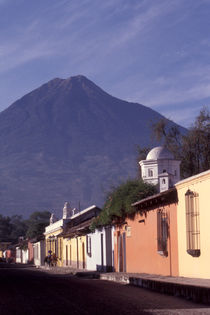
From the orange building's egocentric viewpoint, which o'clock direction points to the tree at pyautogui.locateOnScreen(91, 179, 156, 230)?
The tree is roughly at 4 o'clock from the orange building.

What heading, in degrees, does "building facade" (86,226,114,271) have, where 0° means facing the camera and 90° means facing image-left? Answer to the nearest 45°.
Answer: approximately 45°

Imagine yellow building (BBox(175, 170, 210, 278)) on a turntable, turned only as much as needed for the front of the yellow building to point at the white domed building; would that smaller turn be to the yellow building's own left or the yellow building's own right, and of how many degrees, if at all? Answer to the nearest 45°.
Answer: approximately 135° to the yellow building's own right

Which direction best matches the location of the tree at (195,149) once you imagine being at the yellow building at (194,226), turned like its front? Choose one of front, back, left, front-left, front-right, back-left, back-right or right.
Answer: back-right

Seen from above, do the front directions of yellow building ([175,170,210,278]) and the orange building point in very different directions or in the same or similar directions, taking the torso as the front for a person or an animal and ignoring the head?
same or similar directions

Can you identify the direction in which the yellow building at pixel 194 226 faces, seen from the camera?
facing the viewer and to the left of the viewer

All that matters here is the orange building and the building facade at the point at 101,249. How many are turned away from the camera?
0

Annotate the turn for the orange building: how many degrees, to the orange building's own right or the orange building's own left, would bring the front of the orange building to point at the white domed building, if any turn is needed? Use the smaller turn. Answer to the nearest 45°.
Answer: approximately 135° to the orange building's own right

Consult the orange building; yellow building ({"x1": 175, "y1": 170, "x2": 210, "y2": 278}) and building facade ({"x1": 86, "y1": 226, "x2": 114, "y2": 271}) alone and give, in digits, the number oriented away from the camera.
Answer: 0

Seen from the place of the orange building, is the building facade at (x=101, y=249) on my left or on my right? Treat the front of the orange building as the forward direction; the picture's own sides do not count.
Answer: on my right
